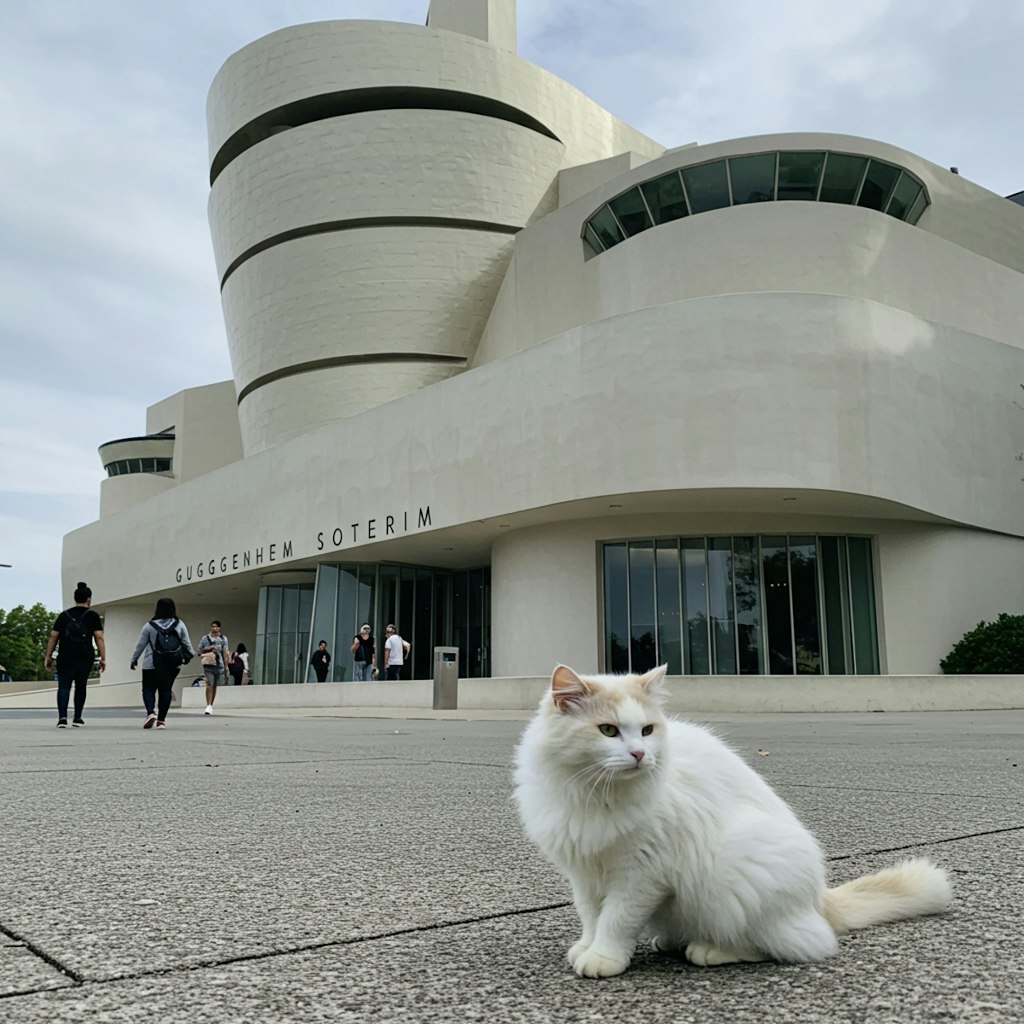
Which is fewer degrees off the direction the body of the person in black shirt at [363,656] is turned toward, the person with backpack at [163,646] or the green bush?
the person with backpack

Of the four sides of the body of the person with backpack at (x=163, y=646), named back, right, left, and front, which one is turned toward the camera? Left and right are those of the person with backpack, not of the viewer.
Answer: back

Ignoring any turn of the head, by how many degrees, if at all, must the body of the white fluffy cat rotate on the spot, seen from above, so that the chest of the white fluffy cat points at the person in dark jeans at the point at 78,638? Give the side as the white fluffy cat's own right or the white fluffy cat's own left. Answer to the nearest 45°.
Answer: approximately 90° to the white fluffy cat's own right

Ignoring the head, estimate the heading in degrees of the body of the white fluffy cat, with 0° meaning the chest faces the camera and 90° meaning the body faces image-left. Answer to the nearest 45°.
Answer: approximately 45°

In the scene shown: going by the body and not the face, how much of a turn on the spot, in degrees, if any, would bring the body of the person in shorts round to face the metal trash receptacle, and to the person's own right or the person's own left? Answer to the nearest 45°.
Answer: approximately 90° to the person's own left

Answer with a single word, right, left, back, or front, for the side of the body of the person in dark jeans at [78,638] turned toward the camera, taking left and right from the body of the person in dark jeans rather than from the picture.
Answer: back

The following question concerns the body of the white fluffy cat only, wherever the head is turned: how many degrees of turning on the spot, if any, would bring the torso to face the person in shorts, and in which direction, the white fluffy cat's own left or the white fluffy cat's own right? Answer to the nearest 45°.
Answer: approximately 90° to the white fluffy cat's own right

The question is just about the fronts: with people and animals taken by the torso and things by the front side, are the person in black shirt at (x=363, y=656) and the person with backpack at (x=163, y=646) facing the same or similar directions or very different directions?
very different directions

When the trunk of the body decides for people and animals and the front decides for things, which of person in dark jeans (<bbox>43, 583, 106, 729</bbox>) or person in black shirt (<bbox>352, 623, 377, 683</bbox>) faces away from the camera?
the person in dark jeans
